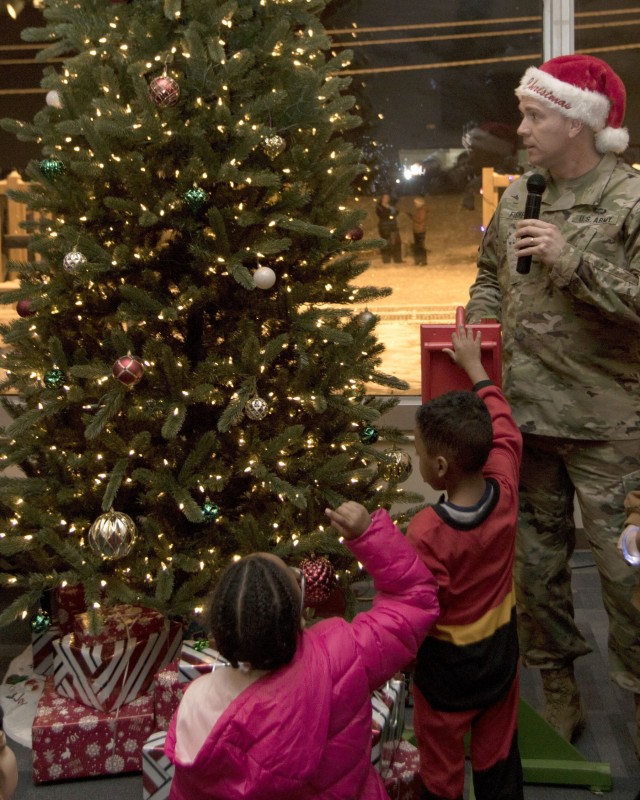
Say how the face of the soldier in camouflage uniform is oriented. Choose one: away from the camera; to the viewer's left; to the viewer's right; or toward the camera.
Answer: to the viewer's left

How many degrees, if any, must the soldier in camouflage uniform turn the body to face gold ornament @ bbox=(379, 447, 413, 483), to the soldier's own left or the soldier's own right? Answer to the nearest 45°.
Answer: approximately 90° to the soldier's own right

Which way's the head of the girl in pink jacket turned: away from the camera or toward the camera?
away from the camera

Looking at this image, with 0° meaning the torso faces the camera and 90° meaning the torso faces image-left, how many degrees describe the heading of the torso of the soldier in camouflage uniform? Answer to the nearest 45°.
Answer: approximately 45°

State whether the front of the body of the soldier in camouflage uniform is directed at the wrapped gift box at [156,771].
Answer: yes

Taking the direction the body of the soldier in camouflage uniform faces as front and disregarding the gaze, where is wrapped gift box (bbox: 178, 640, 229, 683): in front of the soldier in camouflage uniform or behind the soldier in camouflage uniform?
in front
